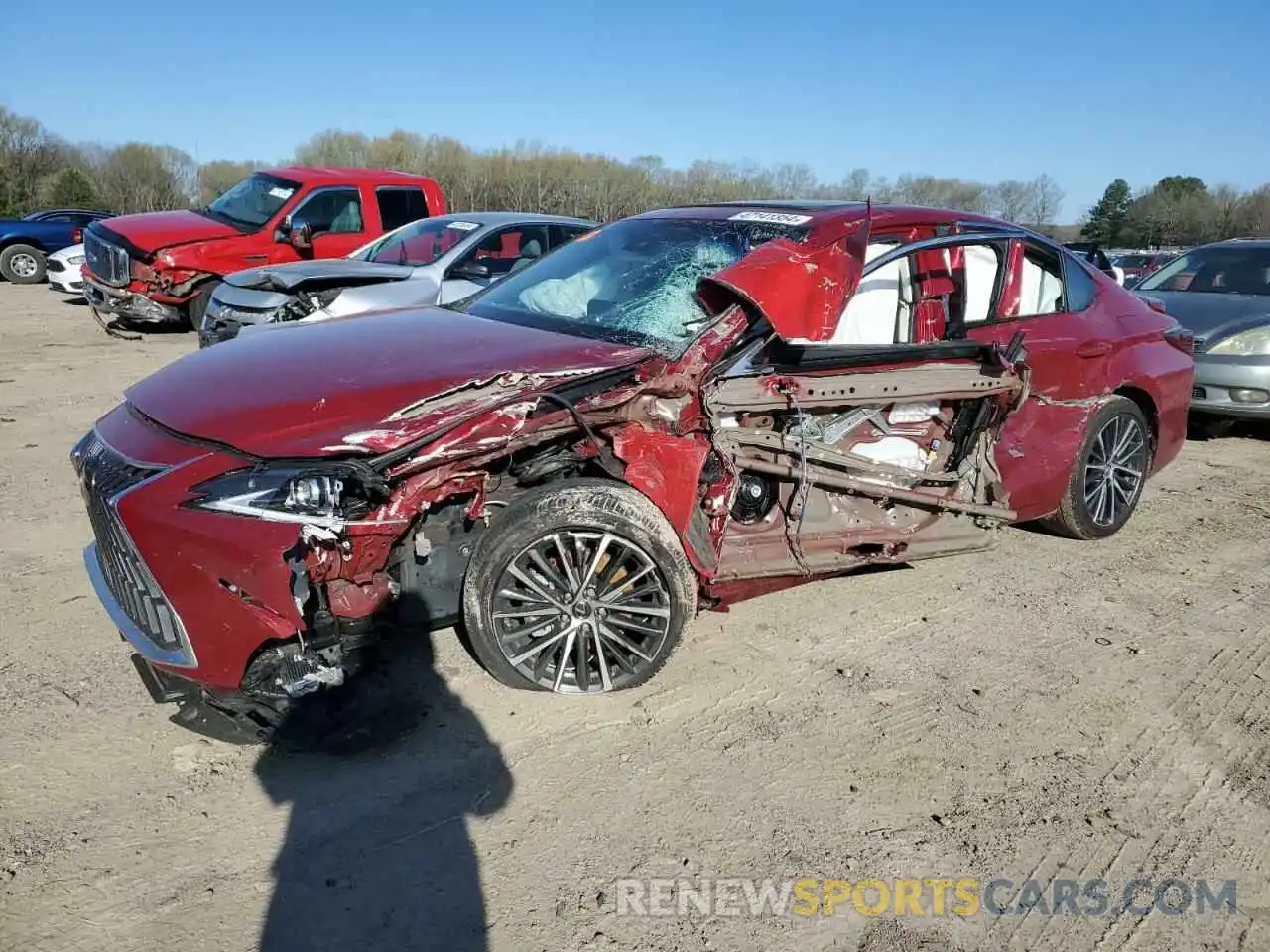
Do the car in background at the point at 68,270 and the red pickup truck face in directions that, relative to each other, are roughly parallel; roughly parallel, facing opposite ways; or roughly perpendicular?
roughly parallel

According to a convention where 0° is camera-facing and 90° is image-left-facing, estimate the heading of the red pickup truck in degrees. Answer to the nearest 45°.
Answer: approximately 45°

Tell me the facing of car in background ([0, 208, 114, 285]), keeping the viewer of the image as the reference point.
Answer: facing to the left of the viewer

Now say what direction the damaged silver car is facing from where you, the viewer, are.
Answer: facing the viewer and to the left of the viewer

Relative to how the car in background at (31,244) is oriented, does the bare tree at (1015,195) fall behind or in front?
behind

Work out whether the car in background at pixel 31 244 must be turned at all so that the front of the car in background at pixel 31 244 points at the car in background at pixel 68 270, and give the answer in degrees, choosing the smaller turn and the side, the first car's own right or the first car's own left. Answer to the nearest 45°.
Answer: approximately 90° to the first car's own left

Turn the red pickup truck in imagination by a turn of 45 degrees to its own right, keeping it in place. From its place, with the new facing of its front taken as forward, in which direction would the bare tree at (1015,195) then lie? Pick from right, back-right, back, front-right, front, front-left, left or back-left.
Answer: back-right

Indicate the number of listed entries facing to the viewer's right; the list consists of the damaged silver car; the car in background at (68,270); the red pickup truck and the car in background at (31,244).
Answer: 0
